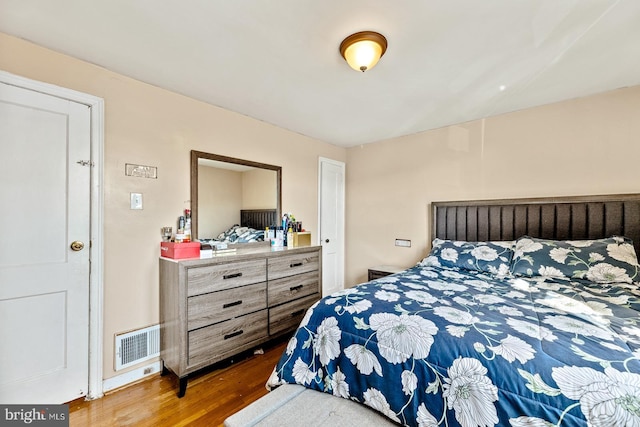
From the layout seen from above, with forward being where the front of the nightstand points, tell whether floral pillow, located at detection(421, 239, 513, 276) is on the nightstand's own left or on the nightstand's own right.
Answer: on the nightstand's own left

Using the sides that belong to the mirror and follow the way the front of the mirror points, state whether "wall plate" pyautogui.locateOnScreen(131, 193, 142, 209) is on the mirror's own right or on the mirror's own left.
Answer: on the mirror's own right

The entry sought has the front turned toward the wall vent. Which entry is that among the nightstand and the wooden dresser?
the nightstand

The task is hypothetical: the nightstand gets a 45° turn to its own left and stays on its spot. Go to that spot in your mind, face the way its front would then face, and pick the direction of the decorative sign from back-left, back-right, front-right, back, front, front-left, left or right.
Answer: front-right

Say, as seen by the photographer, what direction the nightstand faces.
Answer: facing the viewer and to the left of the viewer

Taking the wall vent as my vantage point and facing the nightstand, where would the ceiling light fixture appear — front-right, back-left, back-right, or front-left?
front-right

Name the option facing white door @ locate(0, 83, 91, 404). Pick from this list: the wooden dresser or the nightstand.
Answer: the nightstand

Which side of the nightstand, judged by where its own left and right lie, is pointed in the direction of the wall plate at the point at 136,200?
front

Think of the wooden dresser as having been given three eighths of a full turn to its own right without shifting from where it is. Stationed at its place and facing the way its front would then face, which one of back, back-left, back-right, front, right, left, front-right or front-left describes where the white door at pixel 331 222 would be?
back-right

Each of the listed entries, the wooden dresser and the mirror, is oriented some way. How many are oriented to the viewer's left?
0

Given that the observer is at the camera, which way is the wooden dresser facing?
facing the viewer and to the right of the viewer

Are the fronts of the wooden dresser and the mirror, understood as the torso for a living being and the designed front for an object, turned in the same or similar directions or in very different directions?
same or similar directions

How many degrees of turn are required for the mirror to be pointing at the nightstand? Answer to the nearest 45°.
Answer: approximately 45° to its left

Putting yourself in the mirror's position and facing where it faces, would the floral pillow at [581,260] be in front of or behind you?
in front

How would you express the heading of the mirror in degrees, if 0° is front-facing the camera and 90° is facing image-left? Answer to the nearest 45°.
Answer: approximately 315°
